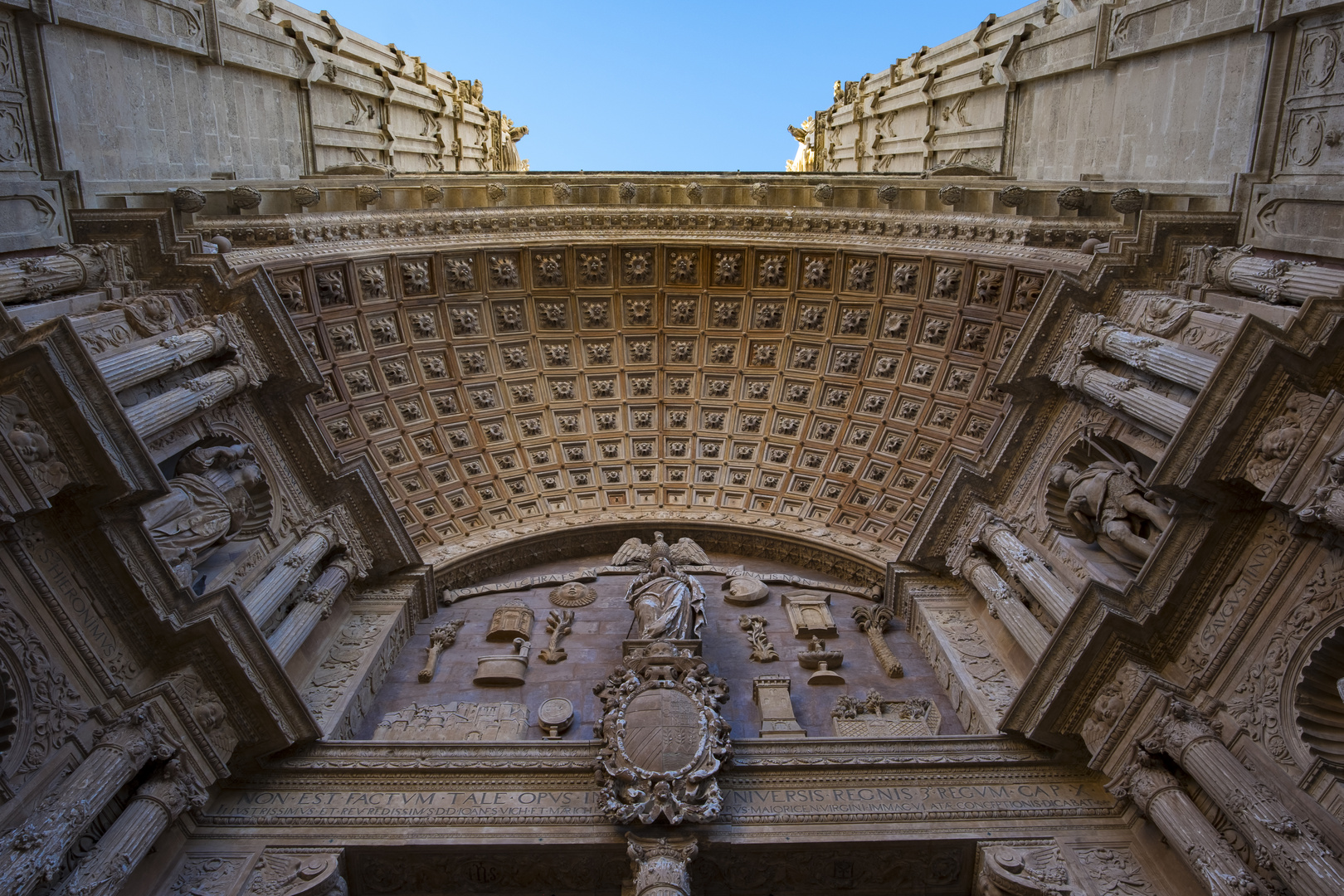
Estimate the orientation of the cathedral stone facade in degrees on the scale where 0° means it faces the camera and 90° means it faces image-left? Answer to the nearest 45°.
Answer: approximately 0°
